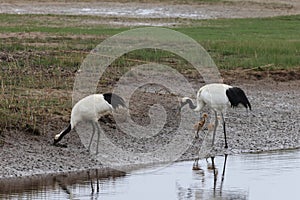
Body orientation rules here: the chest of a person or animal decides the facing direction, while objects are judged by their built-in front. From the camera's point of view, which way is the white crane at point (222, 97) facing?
to the viewer's left

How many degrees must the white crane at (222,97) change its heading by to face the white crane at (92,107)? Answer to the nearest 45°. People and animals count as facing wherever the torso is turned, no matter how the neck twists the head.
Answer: approximately 45° to its left
